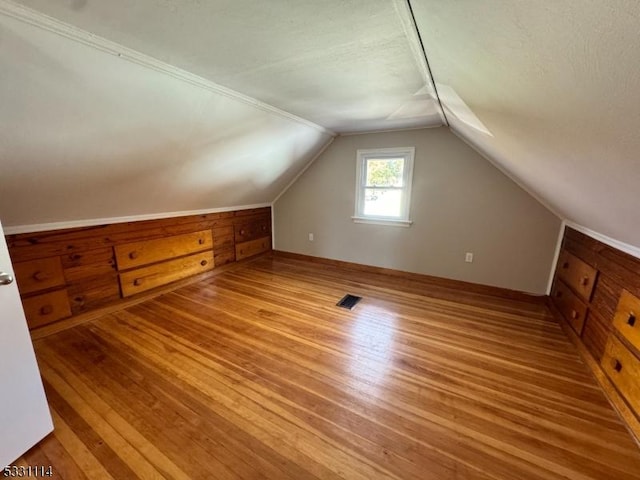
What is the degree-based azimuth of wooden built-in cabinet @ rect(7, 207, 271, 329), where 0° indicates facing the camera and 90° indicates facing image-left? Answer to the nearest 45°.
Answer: approximately 315°

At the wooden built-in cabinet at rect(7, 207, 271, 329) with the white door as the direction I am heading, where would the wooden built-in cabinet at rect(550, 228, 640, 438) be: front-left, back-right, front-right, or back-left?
front-left

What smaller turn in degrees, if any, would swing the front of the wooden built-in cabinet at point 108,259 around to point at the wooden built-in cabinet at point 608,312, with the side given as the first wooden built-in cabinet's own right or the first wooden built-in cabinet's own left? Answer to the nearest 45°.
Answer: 0° — it already faces it

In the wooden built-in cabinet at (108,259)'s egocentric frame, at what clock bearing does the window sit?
The window is roughly at 11 o'clock from the wooden built-in cabinet.

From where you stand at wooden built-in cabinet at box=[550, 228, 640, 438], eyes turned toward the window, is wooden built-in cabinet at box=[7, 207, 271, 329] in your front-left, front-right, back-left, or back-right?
front-left

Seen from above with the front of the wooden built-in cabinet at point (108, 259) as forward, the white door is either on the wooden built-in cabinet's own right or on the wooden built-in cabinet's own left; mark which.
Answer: on the wooden built-in cabinet's own right

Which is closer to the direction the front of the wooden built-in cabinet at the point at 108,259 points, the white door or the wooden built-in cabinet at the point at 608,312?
the wooden built-in cabinet
